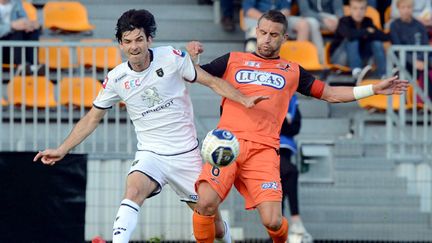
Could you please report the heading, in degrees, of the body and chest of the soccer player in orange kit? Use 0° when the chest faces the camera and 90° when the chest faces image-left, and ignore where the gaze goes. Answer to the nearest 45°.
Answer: approximately 0°

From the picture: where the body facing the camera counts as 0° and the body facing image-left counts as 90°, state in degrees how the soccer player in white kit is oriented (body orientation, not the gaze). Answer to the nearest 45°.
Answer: approximately 0°

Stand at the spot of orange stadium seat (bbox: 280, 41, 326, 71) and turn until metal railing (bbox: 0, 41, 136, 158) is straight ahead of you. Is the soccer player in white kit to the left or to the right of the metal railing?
left

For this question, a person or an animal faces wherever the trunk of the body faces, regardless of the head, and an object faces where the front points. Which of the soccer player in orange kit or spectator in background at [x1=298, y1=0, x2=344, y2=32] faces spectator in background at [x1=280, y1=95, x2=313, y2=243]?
spectator in background at [x1=298, y1=0, x2=344, y2=32]
